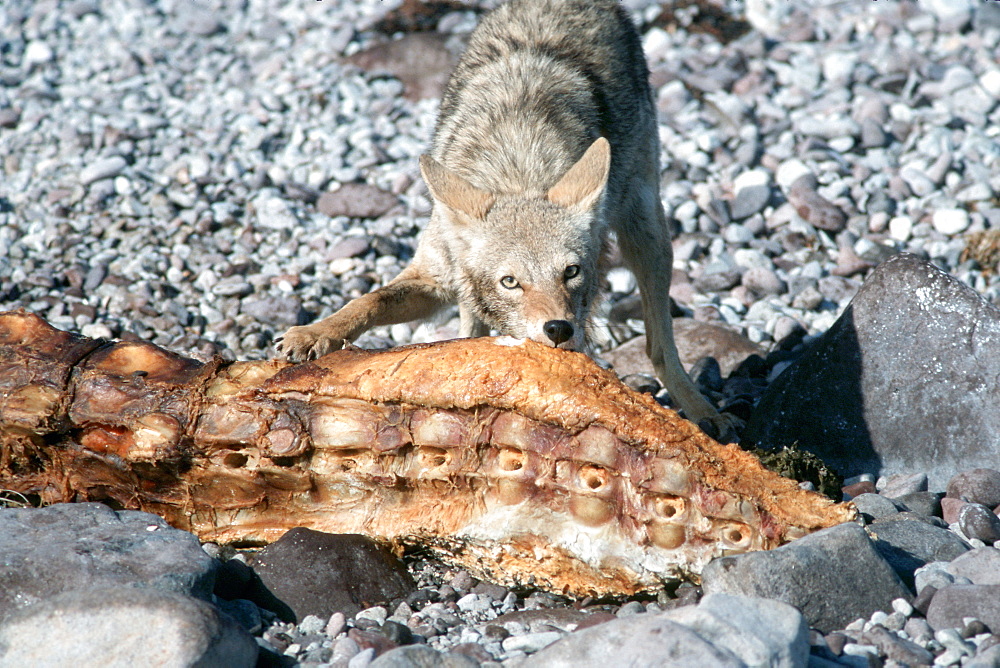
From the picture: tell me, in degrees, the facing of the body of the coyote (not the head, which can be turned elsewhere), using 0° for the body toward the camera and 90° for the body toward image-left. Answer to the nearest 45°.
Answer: approximately 0°

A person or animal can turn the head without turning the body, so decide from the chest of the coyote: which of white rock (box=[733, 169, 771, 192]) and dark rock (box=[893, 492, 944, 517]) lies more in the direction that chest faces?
the dark rock

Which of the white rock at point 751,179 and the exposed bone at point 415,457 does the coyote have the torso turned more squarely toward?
the exposed bone

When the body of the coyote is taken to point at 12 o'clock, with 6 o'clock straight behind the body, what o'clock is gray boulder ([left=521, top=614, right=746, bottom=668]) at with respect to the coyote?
The gray boulder is roughly at 12 o'clock from the coyote.

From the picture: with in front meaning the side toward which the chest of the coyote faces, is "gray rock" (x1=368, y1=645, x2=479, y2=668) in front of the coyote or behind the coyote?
in front

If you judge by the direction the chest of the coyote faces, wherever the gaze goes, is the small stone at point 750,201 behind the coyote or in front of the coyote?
behind

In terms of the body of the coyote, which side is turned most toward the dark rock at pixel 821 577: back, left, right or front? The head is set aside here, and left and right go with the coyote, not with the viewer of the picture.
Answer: front

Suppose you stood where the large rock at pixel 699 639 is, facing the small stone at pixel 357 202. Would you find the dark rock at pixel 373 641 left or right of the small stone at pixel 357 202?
left

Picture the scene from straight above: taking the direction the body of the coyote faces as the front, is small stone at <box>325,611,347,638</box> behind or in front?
in front

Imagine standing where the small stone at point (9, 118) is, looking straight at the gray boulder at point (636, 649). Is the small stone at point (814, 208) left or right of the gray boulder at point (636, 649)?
left

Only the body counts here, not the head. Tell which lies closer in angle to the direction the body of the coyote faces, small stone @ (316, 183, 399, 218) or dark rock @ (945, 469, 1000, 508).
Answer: the dark rock

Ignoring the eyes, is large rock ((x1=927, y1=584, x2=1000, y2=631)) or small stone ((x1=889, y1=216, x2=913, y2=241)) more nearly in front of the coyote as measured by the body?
the large rock
